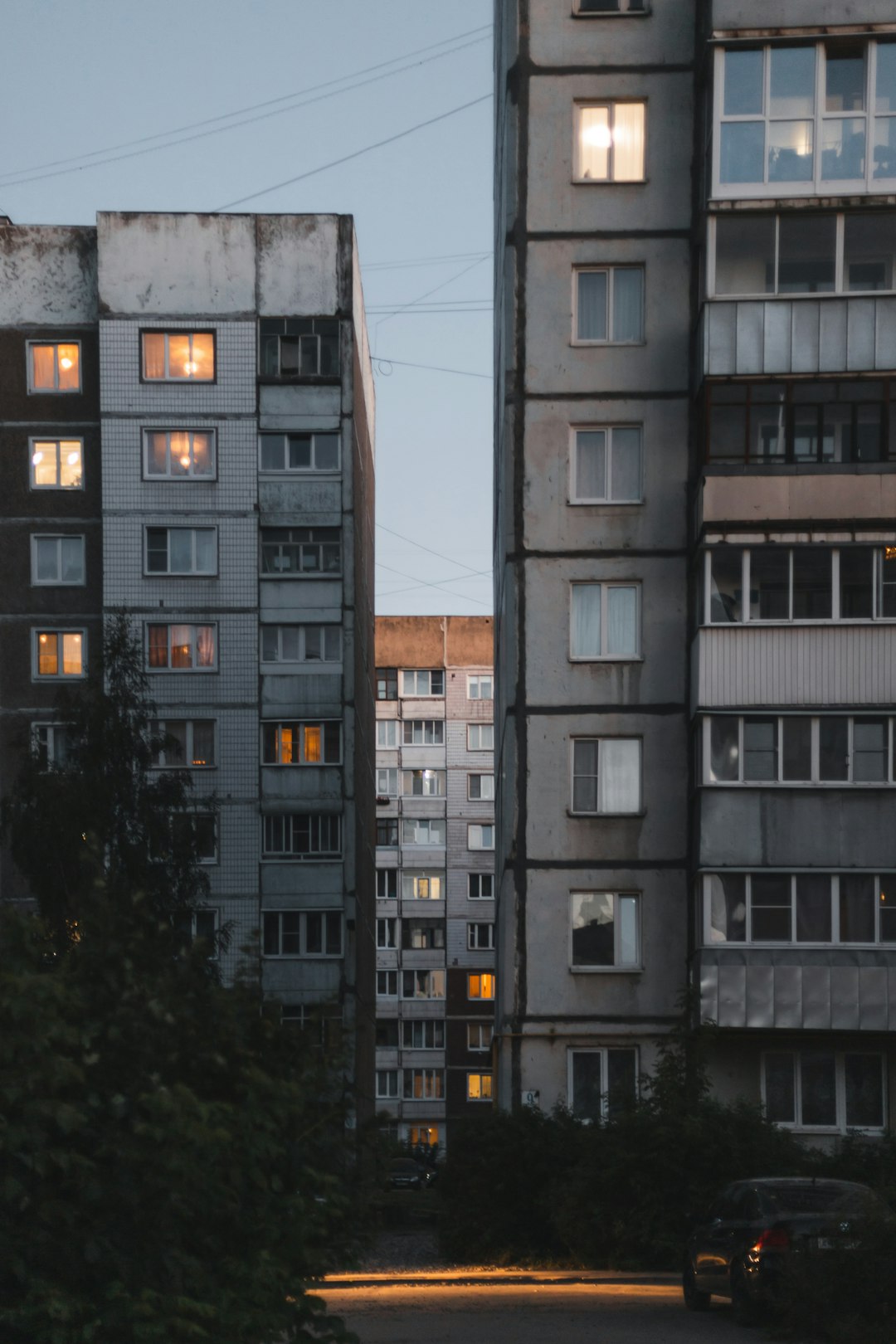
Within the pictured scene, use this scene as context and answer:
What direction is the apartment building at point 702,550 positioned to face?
toward the camera

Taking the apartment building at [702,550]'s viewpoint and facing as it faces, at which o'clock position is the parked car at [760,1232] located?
The parked car is roughly at 12 o'clock from the apartment building.
